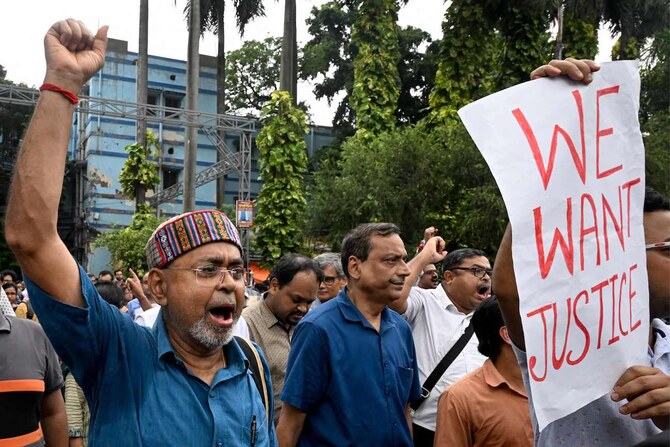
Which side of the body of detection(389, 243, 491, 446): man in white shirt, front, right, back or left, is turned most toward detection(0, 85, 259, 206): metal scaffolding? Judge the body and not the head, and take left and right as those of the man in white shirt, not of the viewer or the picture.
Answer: back

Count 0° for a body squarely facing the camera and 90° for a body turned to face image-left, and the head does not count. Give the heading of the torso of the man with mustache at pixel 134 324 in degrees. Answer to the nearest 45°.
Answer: approximately 315°

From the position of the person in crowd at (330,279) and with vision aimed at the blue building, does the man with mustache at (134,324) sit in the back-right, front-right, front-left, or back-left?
back-left

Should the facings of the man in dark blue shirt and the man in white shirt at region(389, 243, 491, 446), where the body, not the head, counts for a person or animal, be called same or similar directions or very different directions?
same or similar directions

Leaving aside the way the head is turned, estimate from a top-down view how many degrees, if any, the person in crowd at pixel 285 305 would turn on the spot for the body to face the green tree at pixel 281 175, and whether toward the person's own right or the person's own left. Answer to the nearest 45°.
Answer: approximately 135° to the person's own left

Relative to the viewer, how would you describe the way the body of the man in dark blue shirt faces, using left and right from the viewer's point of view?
facing the viewer and to the right of the viewer

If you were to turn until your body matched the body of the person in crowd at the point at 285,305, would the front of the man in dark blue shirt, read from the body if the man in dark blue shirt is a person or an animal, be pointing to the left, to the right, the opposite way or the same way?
the same way

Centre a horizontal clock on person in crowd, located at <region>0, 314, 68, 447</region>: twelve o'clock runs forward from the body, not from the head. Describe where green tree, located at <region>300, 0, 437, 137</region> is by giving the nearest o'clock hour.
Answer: The green tree is roughly at 7 o'clock from the person in crowd.

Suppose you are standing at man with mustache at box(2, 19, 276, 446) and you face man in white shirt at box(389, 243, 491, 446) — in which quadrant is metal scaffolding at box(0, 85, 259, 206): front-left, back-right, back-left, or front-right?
front-left

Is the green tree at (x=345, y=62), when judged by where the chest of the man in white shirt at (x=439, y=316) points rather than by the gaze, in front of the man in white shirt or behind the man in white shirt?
behind

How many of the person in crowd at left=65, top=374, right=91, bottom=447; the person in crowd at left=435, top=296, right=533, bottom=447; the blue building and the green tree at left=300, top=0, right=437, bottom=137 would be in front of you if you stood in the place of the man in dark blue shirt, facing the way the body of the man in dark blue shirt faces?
1

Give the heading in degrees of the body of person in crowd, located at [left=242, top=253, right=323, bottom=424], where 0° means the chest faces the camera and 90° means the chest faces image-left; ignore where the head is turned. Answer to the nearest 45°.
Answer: approximately 315°

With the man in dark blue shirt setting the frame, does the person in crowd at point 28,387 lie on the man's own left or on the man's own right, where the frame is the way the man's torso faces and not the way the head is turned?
on the man's own right
